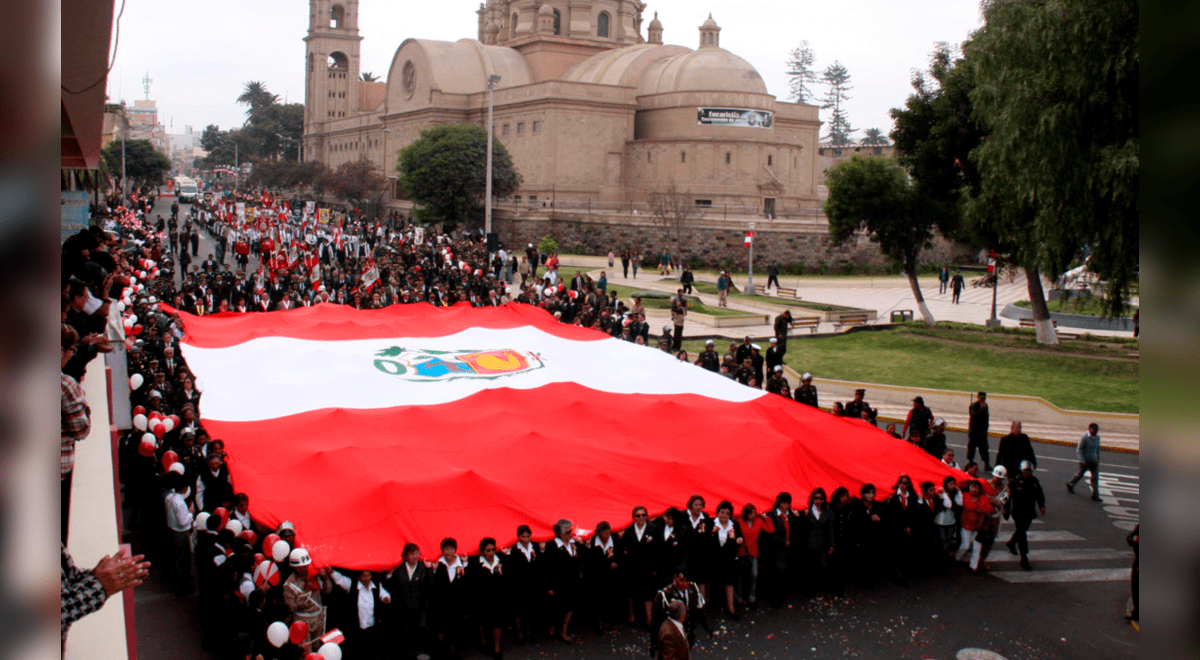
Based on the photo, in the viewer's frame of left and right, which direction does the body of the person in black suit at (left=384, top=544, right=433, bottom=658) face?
facing the viewer

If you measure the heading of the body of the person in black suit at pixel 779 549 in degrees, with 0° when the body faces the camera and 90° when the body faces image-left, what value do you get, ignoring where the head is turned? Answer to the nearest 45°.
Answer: approximately 0°

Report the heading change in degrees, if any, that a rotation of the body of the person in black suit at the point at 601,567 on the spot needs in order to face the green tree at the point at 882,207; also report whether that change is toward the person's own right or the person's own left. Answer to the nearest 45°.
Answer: approximately 180°

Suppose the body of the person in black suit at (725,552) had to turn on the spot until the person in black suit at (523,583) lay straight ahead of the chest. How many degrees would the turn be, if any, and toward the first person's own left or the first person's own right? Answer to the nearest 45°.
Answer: approximately 45° to the first person's own right

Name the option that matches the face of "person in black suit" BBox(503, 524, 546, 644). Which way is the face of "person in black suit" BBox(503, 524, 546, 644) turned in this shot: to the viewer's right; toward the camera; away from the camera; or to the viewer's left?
toward the camera

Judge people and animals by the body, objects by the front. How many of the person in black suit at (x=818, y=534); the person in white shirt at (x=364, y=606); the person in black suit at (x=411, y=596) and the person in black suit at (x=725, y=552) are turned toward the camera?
4

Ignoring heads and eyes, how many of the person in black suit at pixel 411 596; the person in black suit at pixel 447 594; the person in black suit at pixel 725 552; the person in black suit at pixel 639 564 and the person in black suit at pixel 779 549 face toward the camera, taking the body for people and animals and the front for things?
5

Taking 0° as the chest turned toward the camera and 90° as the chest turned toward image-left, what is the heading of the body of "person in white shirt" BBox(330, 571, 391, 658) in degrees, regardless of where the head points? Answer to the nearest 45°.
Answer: approximately 0°

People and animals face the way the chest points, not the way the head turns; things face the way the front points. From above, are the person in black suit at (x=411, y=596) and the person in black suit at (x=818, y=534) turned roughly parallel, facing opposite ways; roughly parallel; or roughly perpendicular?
roughly parallel

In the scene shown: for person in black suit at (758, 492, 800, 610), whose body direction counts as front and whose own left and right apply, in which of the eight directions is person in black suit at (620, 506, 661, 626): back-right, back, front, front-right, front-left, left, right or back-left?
front-right

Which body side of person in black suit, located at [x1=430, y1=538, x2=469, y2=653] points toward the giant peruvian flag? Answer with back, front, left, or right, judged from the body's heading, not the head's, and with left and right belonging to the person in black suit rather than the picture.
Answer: back

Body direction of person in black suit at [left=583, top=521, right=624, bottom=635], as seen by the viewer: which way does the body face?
toward the camera

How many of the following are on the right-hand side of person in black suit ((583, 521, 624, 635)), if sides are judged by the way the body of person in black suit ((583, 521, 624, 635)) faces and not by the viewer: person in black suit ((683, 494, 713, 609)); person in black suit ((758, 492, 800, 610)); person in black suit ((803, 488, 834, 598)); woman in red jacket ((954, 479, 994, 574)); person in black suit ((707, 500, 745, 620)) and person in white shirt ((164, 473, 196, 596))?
1
